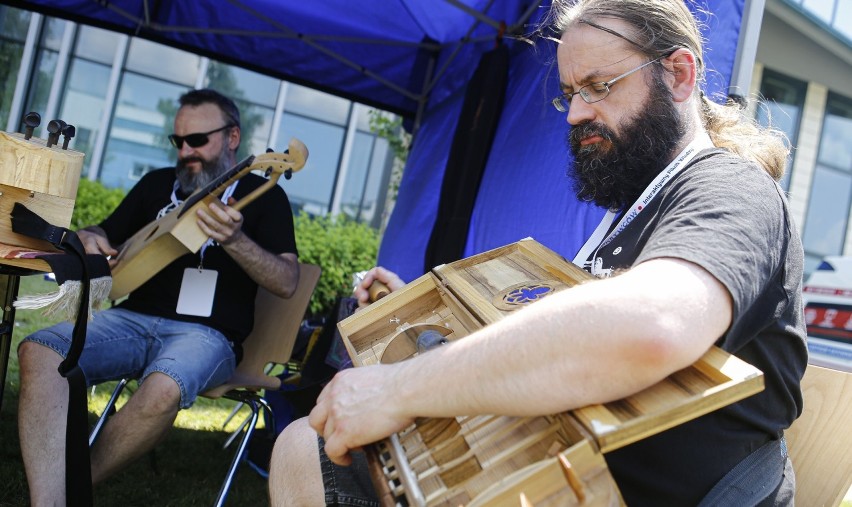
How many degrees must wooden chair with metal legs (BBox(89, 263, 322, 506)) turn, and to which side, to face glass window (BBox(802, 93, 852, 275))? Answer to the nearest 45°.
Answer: approximately 180°

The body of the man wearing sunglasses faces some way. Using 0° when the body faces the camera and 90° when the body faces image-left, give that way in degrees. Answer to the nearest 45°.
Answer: approximately 45°

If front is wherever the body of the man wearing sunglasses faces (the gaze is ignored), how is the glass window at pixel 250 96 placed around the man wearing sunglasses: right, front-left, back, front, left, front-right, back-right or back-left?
back-right
